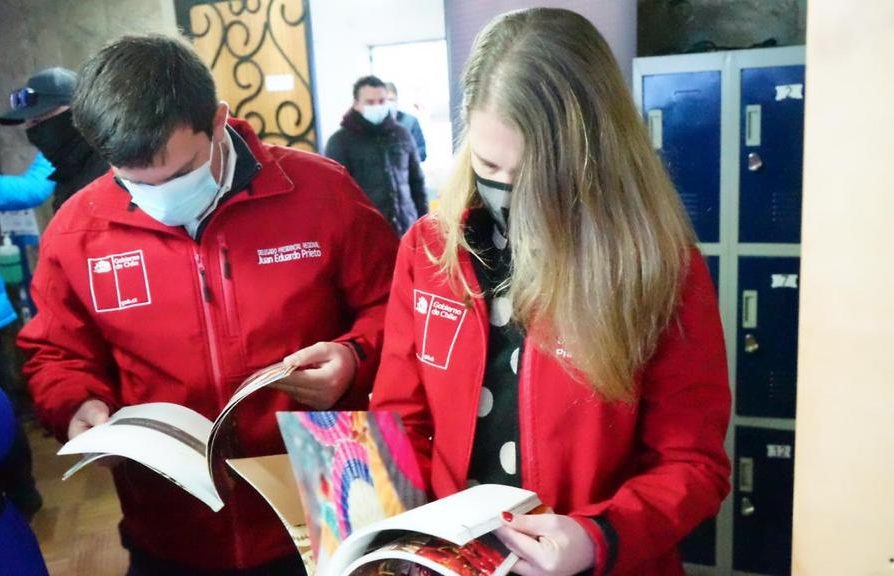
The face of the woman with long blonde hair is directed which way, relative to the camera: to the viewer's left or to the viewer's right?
to the viewer's left

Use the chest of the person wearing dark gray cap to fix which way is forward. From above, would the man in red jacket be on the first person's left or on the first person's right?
on the first person's left

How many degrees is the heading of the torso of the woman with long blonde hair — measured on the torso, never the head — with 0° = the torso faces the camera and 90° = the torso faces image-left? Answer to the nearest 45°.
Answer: approximately 45°

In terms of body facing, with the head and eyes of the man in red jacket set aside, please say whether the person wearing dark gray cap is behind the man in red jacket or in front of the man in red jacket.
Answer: behind

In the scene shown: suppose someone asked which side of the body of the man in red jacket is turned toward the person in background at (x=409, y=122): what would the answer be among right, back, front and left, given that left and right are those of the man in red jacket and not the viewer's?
back

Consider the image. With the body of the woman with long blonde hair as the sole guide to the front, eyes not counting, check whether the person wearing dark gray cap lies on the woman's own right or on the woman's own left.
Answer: on the woman's own right

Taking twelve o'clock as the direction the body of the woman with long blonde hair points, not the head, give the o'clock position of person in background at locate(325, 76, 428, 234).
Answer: The person in background is roughly at 4 o'clock from the woman with long blonde hair.

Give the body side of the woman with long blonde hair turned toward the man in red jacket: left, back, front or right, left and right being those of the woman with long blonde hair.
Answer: right

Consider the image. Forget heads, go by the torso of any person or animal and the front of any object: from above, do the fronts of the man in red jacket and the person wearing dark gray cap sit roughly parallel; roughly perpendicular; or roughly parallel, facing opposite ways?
roughly perpendicular

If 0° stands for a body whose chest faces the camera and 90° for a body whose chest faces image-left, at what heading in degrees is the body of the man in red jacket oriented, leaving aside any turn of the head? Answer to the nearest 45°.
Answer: approximately 0°
